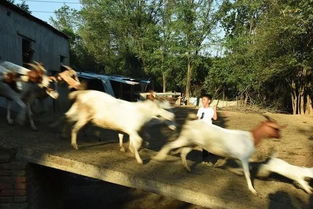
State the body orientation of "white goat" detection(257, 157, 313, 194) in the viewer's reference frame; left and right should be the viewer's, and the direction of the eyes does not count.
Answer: facing to the right of the viewer

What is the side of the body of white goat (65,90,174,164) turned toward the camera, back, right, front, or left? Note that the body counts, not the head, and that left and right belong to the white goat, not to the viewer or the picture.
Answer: right

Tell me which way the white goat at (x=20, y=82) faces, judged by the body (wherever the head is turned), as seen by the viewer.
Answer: to the viewer's right

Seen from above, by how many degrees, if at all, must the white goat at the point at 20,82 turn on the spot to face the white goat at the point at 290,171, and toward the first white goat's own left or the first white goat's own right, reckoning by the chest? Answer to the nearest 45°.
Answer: approximately 45° to the first white goat's own right

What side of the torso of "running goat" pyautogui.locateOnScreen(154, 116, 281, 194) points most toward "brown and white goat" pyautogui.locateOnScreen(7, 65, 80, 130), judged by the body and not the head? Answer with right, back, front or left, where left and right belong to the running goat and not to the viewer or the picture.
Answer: back

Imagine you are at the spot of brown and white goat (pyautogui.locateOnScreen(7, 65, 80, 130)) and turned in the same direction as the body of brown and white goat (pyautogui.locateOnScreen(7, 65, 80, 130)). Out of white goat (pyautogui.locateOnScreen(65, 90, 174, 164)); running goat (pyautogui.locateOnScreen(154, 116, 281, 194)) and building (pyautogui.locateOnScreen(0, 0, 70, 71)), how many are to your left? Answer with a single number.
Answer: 1

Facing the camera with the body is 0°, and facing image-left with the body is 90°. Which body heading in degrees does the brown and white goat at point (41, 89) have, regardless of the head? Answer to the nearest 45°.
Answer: approximately 270°

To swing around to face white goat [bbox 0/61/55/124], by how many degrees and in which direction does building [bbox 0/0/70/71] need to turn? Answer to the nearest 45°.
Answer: approximately 45° to its right
